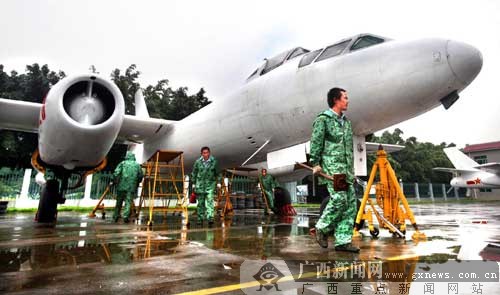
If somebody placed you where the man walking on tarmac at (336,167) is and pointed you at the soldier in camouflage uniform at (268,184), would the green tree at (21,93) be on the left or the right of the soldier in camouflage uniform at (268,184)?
left

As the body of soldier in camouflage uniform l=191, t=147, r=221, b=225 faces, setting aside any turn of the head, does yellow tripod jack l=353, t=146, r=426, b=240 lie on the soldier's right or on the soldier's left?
on the soldier's left

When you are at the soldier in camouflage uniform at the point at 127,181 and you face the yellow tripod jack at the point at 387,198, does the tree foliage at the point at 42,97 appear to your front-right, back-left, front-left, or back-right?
back-left

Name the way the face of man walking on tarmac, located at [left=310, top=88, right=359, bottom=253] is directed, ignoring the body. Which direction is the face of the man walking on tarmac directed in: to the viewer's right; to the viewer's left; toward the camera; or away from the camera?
to the viewer's right

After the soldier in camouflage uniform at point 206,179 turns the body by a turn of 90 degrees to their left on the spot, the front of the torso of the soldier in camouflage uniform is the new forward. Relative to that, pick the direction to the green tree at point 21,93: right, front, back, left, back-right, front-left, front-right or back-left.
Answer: back-left
